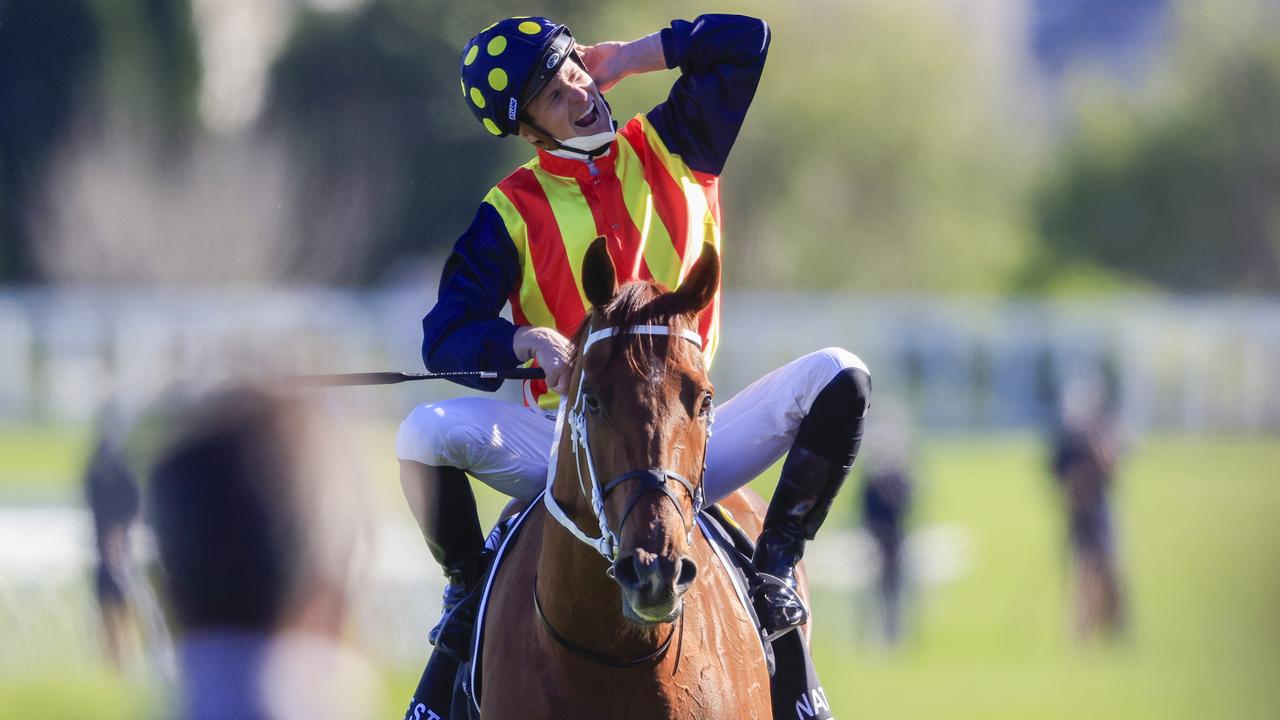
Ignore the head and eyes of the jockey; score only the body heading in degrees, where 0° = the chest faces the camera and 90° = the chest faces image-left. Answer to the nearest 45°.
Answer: approximately 0°

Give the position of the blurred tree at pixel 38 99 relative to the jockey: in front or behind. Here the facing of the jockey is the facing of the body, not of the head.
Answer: behind

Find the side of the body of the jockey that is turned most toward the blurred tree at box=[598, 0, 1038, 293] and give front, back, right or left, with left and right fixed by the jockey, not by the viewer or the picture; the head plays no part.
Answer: back

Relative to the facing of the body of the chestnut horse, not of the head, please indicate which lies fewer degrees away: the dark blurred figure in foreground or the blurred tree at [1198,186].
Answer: the dark blurred figure in foreground

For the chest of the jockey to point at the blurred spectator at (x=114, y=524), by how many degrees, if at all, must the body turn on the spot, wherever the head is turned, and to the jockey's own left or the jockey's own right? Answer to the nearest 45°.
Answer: approximately 135° to the jockey's own right

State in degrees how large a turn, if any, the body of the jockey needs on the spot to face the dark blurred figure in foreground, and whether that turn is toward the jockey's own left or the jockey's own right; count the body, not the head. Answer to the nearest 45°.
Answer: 0° — they already face them

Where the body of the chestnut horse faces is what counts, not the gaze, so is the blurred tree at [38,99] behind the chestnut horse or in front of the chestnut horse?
behind

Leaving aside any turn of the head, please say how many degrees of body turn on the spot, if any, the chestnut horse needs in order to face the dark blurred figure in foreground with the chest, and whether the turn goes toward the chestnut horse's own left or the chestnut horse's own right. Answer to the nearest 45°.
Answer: approximately 45° to the chestnut horse's own right

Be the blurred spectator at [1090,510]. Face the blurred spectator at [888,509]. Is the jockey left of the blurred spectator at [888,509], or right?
left
